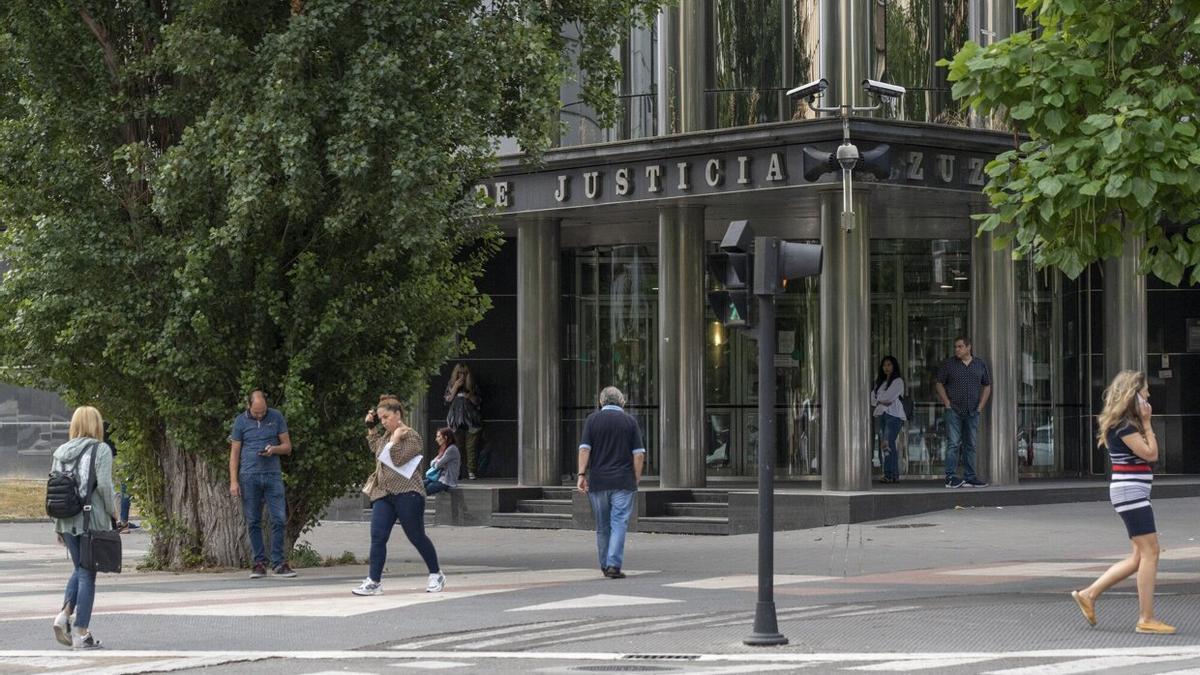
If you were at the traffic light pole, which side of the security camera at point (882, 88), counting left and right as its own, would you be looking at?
right

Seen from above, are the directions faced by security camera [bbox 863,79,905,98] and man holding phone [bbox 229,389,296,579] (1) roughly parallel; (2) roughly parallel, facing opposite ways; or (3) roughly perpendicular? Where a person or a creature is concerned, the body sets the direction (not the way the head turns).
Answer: roughly perpendicular

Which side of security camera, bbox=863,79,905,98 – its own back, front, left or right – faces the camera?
right

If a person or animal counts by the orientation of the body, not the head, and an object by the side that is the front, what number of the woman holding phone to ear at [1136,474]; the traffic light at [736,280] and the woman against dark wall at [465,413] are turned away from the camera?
0

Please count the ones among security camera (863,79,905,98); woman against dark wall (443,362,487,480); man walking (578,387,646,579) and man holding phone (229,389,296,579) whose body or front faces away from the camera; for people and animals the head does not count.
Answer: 1

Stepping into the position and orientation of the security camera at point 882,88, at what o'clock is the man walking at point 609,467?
The man walking is roughly at 4 o'clock from the security camera.

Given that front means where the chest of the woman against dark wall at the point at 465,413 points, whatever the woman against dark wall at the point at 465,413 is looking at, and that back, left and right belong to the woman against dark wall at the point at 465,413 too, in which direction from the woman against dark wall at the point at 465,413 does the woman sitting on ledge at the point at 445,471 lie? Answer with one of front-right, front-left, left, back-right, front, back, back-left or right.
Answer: front

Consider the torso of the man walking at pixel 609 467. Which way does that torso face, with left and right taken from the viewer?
facing away from the viewer

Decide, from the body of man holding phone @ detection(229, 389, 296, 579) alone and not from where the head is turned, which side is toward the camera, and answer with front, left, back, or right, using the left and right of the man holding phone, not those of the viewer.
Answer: front

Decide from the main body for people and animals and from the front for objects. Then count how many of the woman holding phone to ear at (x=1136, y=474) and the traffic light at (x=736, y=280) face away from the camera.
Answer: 0

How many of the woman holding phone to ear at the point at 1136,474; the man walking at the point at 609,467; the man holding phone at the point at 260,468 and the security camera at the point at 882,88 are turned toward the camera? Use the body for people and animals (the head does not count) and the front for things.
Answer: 1

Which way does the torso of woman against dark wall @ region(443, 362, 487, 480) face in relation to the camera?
toward the camera

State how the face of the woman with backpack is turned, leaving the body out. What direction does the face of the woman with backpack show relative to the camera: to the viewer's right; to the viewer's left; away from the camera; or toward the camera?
away from the camera

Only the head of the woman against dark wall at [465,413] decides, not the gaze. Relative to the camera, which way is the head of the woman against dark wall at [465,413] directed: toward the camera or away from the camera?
toward the camera

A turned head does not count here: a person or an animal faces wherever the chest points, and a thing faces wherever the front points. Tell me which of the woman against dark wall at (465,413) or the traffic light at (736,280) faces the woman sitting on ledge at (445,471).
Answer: the woman against dark wall at (465,413)
